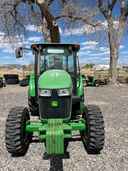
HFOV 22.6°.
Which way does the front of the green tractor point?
toward the camera
